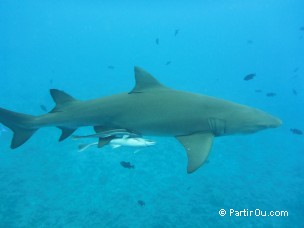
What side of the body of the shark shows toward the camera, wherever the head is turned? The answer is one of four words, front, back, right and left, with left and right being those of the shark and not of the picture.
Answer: right
